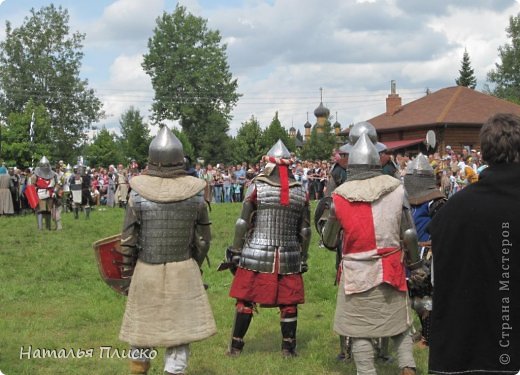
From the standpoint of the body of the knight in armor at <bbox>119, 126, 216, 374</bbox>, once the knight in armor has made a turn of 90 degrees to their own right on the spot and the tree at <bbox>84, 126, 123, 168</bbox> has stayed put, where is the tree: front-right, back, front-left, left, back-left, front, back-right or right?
left

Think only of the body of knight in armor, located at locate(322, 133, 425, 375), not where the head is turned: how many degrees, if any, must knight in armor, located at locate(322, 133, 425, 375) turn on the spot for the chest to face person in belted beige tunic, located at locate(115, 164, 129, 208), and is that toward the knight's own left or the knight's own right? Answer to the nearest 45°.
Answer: approximately 45° to the knight's own left

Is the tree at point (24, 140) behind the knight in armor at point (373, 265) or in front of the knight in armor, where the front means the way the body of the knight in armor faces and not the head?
in front

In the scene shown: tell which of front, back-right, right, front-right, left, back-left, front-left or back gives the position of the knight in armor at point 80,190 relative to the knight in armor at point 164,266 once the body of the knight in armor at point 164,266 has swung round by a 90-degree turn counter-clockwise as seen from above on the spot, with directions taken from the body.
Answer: right

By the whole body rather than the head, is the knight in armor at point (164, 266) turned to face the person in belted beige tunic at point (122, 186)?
yes

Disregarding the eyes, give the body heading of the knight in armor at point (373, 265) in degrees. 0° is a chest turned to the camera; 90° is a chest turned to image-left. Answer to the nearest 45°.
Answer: approximately 180°

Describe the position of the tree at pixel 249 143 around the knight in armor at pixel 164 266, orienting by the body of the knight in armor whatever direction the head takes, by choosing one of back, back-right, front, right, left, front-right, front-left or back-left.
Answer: front

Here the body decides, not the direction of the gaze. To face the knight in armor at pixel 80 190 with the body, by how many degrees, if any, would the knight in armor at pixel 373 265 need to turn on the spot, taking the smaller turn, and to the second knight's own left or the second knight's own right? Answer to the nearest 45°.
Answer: approximately 45° to the second knight's own left

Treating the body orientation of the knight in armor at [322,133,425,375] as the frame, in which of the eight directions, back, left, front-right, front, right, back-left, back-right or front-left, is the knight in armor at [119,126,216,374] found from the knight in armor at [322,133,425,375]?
left

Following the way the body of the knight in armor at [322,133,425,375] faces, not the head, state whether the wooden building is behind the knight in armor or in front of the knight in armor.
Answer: in front

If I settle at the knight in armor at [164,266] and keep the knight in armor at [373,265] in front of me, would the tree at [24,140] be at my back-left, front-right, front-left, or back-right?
back-left

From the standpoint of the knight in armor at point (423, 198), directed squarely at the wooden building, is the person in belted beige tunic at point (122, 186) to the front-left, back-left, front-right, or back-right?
front-left

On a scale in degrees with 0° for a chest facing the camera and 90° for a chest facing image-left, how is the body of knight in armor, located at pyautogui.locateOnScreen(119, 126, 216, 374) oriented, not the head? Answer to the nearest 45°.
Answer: approximately 180°

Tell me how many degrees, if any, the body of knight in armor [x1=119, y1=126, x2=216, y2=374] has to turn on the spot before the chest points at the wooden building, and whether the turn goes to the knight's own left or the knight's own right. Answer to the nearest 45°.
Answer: approximately 45° to the knight's own right
